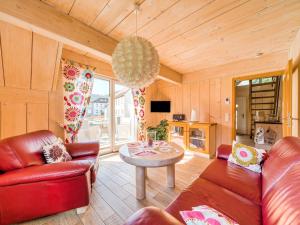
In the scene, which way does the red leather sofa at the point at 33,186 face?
to the viewer's right

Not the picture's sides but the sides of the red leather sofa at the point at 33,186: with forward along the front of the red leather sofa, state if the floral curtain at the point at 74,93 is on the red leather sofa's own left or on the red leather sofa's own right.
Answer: on the red leather sofa's own left

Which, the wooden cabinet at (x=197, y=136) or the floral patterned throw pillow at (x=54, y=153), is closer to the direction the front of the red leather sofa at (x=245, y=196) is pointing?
the floral patterned throw pillow

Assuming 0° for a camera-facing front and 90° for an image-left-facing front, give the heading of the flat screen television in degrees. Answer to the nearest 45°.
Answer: approximately 0°

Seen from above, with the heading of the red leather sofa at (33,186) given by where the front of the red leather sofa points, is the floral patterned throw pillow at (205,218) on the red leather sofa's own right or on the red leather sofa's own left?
on the red leather sofa's own right

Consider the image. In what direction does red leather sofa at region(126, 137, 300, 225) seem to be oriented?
to the viewer's left

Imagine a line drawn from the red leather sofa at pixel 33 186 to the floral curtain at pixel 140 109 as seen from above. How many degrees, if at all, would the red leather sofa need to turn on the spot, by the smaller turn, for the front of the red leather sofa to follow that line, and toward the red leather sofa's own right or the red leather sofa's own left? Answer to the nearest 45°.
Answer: approximately 45° to the red leather sofa's own left

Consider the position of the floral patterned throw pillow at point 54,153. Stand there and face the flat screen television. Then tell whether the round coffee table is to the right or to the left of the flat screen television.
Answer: right

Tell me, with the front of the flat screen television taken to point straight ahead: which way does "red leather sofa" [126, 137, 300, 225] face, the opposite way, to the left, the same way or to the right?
to the right

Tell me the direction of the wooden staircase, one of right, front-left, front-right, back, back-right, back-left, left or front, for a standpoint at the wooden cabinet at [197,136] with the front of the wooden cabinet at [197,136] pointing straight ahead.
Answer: back

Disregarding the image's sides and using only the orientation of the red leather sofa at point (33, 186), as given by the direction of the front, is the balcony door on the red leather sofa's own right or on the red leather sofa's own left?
on the red leather sofa's own left

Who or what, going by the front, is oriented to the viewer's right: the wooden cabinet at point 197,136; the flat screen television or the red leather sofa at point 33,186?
the red leather sofa

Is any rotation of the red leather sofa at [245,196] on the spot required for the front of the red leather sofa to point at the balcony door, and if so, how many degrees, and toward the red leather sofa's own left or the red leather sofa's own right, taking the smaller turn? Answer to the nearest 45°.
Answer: approximately 45° to the red leather sofa's own right

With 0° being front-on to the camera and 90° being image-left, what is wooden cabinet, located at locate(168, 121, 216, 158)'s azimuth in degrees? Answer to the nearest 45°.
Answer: approximately 45°

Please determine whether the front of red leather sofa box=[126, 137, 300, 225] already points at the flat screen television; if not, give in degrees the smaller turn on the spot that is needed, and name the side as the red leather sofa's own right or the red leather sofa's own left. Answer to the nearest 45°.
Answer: approximately 45° to the red leather sofa's own right
